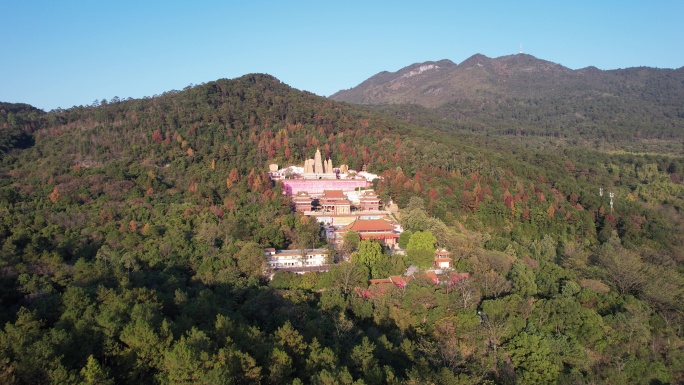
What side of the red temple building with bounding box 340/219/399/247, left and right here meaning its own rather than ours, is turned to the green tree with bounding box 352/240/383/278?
front

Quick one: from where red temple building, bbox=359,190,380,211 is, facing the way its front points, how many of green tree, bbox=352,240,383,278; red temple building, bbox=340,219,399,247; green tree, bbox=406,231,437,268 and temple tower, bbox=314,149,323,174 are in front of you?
3

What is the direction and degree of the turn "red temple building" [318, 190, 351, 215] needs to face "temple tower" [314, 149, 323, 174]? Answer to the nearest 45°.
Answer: approximately 180°

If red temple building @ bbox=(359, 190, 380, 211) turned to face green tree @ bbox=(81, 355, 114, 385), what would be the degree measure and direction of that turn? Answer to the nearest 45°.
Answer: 0° — it already faces it

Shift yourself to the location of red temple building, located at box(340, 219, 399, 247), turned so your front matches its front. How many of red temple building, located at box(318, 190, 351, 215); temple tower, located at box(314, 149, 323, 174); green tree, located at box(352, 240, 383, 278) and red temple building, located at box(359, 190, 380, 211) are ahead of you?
1

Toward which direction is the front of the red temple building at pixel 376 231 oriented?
toward the camera

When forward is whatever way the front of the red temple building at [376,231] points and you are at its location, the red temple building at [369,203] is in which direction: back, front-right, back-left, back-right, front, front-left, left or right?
back

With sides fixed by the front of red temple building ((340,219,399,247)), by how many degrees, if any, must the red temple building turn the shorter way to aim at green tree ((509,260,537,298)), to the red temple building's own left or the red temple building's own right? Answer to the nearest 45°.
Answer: approximately 45° to the red temple building's own left

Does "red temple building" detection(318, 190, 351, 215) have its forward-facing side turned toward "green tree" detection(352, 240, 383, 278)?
yes

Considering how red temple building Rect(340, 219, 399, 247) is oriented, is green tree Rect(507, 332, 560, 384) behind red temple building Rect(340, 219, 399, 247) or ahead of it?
ahead

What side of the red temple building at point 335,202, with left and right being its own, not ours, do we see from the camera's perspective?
front

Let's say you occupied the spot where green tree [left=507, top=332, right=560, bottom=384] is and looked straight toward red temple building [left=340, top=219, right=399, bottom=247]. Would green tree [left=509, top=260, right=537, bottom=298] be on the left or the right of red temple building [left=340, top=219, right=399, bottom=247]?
right

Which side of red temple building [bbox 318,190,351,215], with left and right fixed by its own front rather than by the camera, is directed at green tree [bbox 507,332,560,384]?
front
